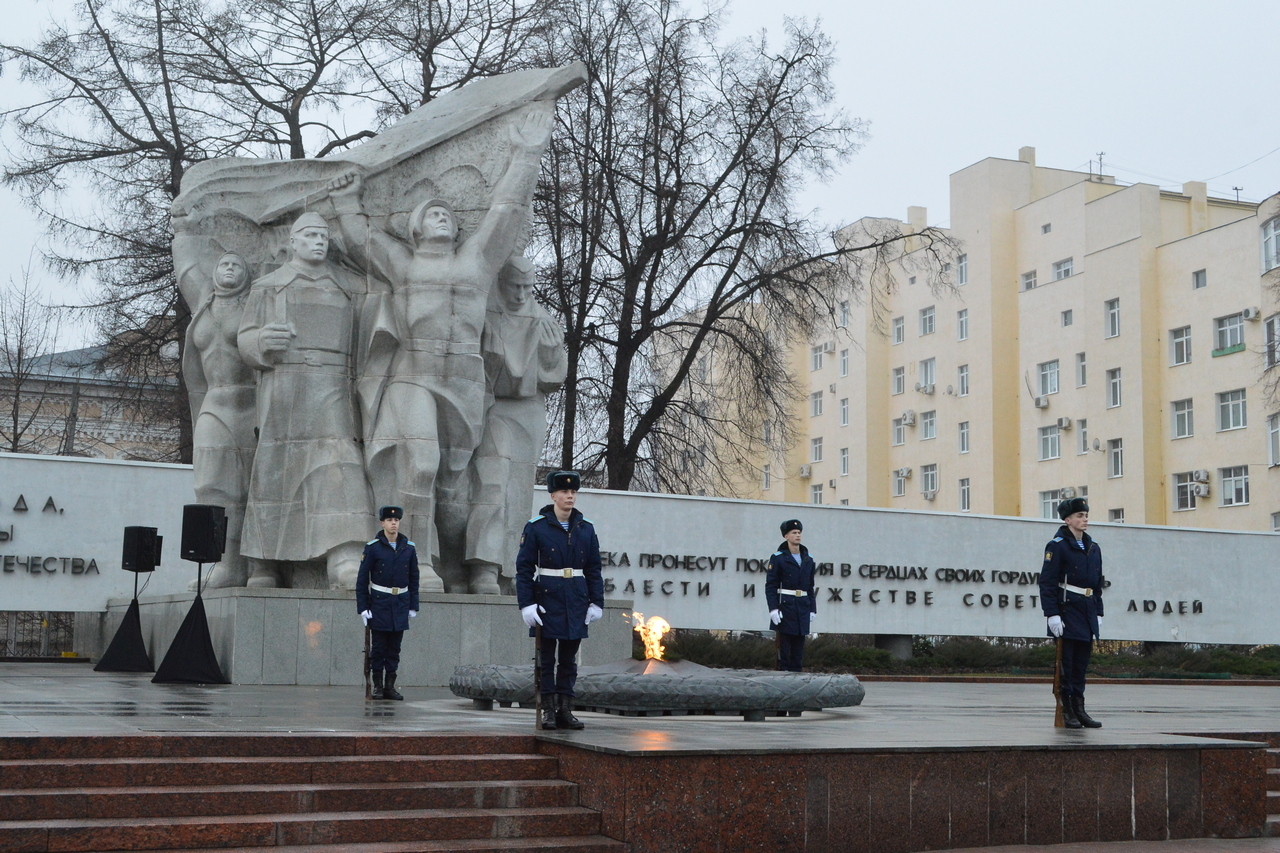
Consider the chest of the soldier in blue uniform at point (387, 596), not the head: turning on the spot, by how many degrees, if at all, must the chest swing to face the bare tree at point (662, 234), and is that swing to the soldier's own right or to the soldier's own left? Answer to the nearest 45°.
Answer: approximately 180°

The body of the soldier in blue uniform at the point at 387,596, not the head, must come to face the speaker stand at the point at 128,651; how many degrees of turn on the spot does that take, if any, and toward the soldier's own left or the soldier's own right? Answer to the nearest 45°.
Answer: approximately 135° to the soldier's own right

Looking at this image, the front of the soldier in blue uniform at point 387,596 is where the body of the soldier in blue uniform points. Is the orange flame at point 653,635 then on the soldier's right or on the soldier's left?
on the soldier's left

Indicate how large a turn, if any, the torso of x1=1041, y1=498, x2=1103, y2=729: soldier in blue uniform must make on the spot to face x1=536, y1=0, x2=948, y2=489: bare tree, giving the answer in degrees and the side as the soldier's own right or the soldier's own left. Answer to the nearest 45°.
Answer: approximately 180°

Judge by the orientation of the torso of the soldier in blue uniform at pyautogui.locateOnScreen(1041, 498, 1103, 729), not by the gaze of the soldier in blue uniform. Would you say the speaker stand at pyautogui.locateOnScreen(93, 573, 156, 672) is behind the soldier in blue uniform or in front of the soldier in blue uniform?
behind

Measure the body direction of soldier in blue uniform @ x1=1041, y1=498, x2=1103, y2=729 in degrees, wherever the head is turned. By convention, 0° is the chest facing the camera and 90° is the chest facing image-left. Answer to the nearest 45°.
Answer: approximately 315°

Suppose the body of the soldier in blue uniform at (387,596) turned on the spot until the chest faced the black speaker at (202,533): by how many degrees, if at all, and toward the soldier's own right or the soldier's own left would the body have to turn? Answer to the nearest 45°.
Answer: approximately 135° to the soldier's own right

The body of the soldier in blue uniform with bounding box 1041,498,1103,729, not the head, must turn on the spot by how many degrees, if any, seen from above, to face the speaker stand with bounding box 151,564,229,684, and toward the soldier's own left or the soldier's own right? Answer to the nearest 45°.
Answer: approximately 135° to the soldier's own right

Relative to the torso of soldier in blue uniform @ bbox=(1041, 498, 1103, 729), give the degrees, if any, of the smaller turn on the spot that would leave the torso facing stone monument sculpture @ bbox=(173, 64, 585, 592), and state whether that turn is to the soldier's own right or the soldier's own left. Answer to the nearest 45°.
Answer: approximately 135° to the soldier's own right
